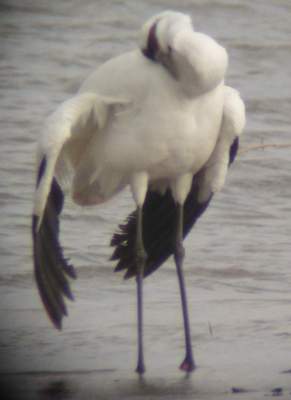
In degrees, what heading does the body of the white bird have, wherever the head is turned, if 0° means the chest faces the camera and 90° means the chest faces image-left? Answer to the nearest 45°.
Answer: approximately 315°
